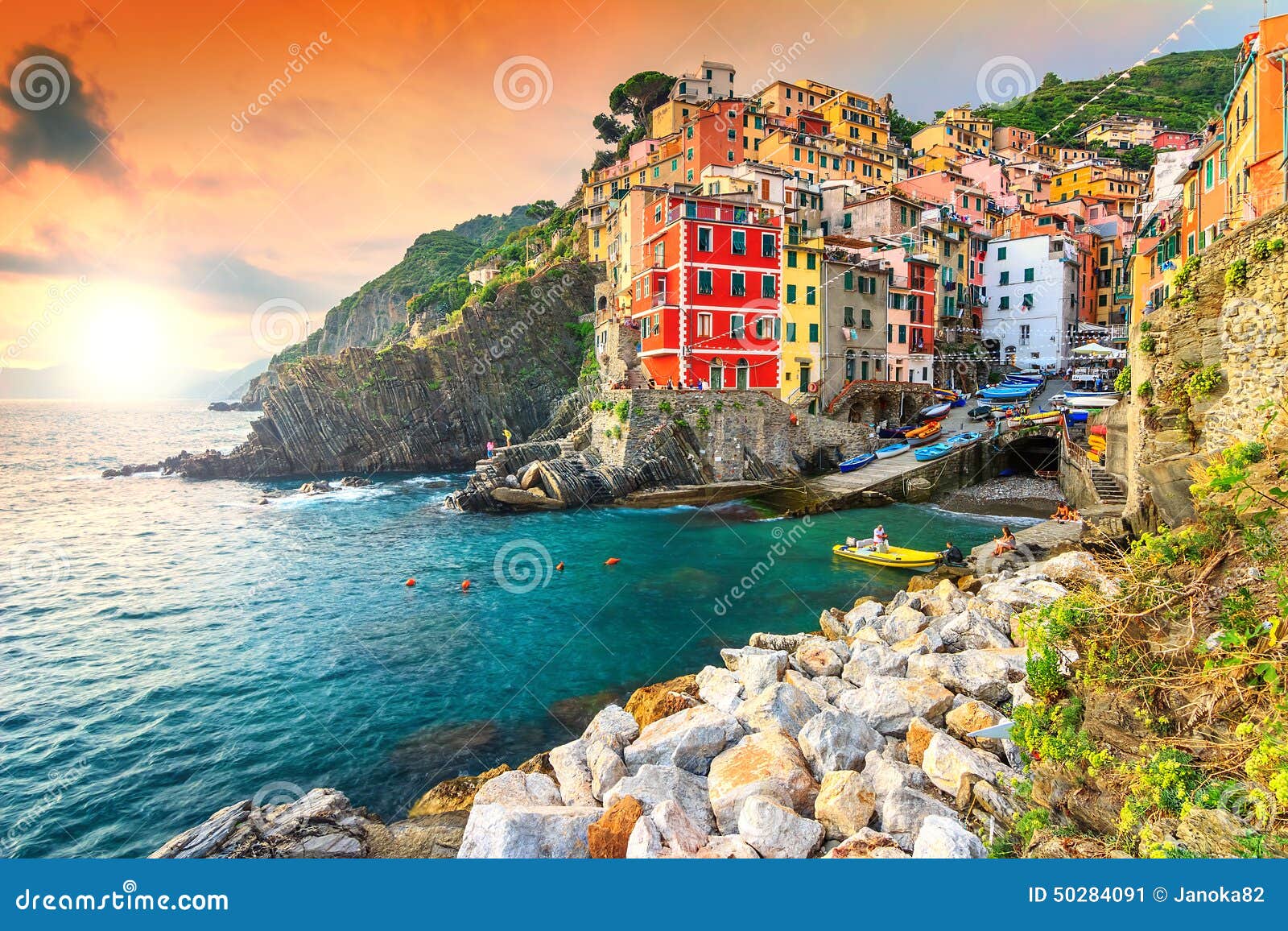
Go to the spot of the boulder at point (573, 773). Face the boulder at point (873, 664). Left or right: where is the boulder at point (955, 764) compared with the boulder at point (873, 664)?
right

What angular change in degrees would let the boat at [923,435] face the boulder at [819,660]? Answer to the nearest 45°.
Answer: approximately 45° to its left

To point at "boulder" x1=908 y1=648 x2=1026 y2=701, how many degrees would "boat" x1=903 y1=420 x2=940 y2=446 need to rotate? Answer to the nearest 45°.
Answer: approximately 45° to its left

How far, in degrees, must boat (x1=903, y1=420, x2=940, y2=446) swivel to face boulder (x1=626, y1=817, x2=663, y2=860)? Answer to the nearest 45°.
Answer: approximately 45° to its left

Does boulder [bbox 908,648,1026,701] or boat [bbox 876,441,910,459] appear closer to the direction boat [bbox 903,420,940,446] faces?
the boat
